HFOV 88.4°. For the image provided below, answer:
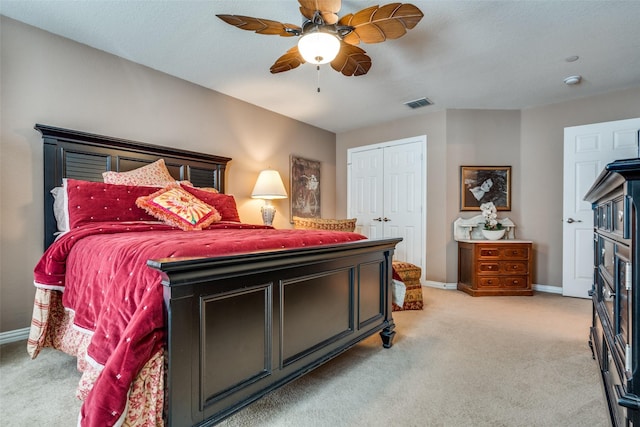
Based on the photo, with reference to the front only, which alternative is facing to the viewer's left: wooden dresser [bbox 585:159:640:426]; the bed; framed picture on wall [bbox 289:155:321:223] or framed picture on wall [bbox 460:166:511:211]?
the wooden dresser

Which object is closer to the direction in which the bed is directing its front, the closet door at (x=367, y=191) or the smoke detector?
the smoke detector

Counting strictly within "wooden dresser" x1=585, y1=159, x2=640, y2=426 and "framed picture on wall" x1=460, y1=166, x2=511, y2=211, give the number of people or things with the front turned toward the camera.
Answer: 1

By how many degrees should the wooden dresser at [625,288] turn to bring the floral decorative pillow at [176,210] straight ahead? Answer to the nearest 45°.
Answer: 0° — it already faces it

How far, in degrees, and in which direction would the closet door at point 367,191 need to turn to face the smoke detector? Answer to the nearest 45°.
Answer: approximately 90° to its left

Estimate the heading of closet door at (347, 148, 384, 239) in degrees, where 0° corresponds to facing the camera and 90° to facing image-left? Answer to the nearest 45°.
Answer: approximately 45°

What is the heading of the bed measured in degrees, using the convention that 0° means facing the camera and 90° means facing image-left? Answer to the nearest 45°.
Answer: approximately 315°

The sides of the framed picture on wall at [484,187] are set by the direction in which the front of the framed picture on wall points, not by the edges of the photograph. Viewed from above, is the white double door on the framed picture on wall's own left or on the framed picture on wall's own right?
on the framed picture on wall's own right

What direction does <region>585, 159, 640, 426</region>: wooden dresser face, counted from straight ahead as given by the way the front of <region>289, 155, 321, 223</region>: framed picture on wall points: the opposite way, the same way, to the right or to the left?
the opposite way

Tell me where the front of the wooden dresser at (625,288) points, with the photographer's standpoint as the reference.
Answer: facing to the left of the viewer
